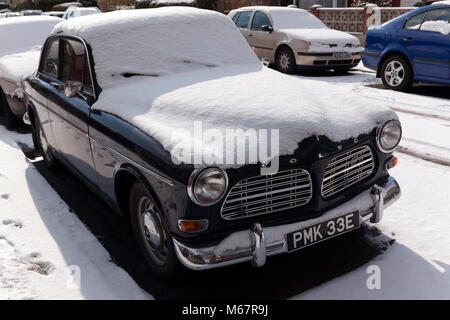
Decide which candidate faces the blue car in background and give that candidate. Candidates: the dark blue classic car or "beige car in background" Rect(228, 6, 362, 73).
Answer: the beige car in background

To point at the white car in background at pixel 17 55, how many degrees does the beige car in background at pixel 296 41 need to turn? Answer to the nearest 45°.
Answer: approximately 90° to its right

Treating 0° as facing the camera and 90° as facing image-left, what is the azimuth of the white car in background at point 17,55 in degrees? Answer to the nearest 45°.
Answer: approximately 315°

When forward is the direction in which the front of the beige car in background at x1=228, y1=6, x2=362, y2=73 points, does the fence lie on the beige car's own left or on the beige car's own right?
on the beige car's own left

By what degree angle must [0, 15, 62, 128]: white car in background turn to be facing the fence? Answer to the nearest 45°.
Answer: approximately 90° to its left

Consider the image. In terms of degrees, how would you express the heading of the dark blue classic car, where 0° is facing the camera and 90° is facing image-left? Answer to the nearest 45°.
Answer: approximately 315°

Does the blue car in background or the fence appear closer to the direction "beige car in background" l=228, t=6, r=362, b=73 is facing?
the blue car in background

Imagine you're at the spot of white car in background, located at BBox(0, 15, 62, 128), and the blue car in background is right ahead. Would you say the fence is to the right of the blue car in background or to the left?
left

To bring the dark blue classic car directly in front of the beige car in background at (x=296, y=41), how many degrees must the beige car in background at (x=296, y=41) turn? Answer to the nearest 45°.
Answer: approximately 45° to its right

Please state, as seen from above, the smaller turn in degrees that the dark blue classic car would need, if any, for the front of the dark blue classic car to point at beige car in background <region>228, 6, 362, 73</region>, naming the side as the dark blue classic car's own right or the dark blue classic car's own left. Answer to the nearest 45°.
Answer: approximately 135° to the dark blue classic car's own left

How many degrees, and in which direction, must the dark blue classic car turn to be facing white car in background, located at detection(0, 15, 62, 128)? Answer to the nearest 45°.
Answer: approximately 180°
